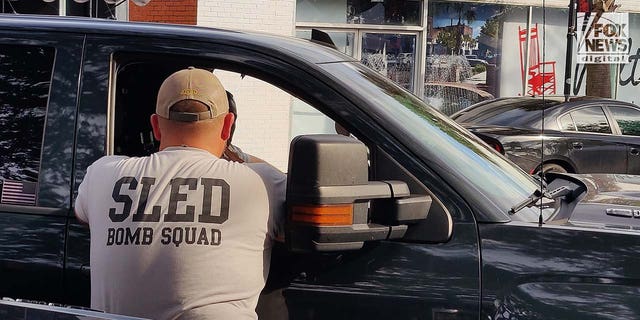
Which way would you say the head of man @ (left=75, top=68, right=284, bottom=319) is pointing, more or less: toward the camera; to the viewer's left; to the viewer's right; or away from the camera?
away from the camera

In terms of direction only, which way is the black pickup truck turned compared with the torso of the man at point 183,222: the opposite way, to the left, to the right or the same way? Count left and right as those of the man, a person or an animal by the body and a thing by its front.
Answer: to the right

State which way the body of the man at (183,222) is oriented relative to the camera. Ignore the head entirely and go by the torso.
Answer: away from the camera

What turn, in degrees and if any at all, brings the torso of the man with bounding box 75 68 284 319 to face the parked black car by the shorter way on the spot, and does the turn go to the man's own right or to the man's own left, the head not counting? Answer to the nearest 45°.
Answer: approximately 45° to the man's own right

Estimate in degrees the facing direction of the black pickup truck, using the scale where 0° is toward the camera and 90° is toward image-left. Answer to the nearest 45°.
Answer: approximately 270°
